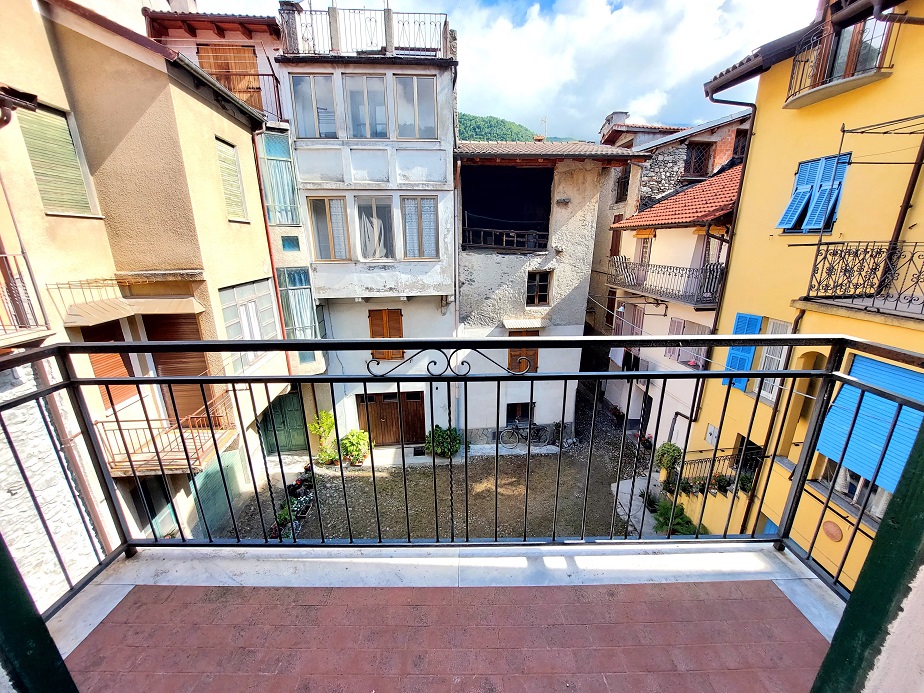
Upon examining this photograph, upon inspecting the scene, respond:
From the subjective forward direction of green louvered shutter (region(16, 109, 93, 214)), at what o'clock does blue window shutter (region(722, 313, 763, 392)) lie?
The blue window shutter is roughly at 12 o'clock from the green louvered shutter.

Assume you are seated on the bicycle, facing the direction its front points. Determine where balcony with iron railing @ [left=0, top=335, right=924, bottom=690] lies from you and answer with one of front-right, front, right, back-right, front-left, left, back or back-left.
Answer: left

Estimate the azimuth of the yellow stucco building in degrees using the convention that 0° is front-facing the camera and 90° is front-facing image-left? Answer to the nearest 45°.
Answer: approximately 45°

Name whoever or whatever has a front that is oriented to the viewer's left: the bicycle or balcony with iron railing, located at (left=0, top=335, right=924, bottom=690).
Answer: the bicycle

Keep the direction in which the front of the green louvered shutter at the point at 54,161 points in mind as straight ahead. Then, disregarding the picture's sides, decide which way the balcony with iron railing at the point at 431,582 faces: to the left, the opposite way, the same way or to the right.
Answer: to the left

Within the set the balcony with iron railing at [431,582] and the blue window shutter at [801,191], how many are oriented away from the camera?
1

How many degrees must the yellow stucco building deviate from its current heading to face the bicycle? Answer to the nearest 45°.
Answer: approximately 45° to its right

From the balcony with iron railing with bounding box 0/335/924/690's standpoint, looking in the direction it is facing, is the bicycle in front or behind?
in front

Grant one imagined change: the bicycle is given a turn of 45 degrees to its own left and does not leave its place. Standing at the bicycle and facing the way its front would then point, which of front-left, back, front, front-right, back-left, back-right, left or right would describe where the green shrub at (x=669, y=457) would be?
left

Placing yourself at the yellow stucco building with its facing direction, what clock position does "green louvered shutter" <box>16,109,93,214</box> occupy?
The green louvered shutter is roughly at 12 o'clock from the yellow stucco building.

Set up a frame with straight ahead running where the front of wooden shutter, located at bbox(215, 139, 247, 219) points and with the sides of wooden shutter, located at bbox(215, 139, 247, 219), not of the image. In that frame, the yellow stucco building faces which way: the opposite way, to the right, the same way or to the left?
the opposite way

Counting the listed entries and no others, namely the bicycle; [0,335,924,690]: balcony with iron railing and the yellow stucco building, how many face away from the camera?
1
